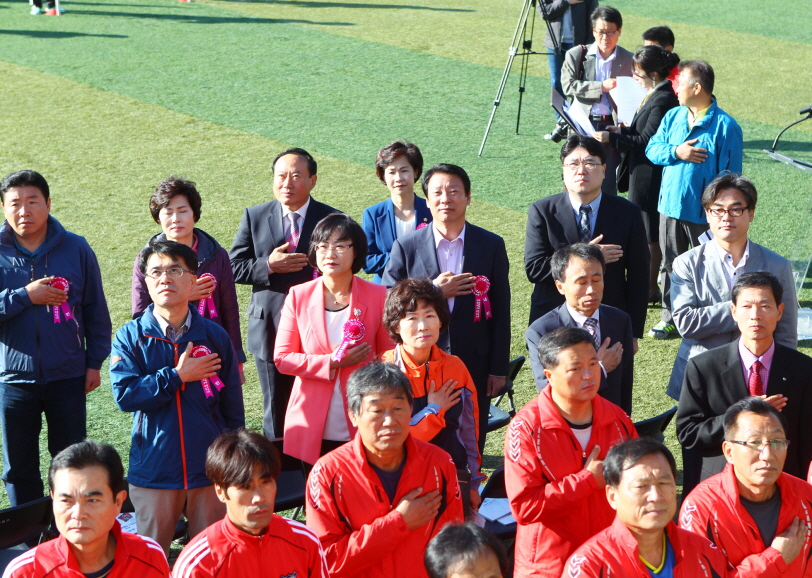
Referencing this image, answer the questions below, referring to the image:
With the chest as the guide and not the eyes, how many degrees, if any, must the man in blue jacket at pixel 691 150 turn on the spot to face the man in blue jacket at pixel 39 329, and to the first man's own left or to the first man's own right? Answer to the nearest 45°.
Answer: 0° — they already face them

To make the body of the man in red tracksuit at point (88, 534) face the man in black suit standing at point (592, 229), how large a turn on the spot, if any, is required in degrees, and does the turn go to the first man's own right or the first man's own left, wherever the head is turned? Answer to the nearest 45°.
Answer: approximately 135° to the first man's own left

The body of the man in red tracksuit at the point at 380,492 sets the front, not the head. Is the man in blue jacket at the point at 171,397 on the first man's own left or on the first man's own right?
on the first man's own right

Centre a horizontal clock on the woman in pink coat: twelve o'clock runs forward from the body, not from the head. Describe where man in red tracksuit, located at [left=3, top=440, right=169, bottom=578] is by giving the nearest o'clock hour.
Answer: The man in red tracksuit is roughly at 1 o'clock from the woman in pink coat.

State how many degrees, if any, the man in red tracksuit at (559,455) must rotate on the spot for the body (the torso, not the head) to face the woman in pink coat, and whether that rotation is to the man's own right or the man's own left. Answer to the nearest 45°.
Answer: approximately 180°

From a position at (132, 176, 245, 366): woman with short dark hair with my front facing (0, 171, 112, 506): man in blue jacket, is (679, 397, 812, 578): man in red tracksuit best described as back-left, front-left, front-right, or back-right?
back-left

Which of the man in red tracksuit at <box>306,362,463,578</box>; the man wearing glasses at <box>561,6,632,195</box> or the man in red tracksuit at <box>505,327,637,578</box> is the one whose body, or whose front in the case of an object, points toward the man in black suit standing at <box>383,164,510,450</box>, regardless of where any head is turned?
the man wearing glasses

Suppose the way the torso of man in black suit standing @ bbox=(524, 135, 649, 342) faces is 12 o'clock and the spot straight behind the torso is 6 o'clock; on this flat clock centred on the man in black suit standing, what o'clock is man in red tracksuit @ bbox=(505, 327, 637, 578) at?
The man in red tracksuit is roughly at 12 o'clock from the man in black suit standing.

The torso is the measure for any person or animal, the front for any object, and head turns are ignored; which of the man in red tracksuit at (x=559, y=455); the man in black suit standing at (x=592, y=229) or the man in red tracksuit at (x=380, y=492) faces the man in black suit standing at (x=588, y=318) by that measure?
the man in black suit standing at (x=592, y=229)

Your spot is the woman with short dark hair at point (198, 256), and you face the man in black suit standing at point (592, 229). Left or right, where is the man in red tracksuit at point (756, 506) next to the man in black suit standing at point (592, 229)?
right
